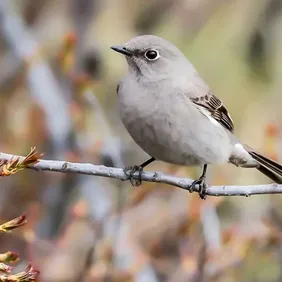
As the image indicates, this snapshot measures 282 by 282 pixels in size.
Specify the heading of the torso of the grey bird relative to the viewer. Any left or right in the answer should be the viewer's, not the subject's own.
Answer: facing the viewer and to the left of the viewer
